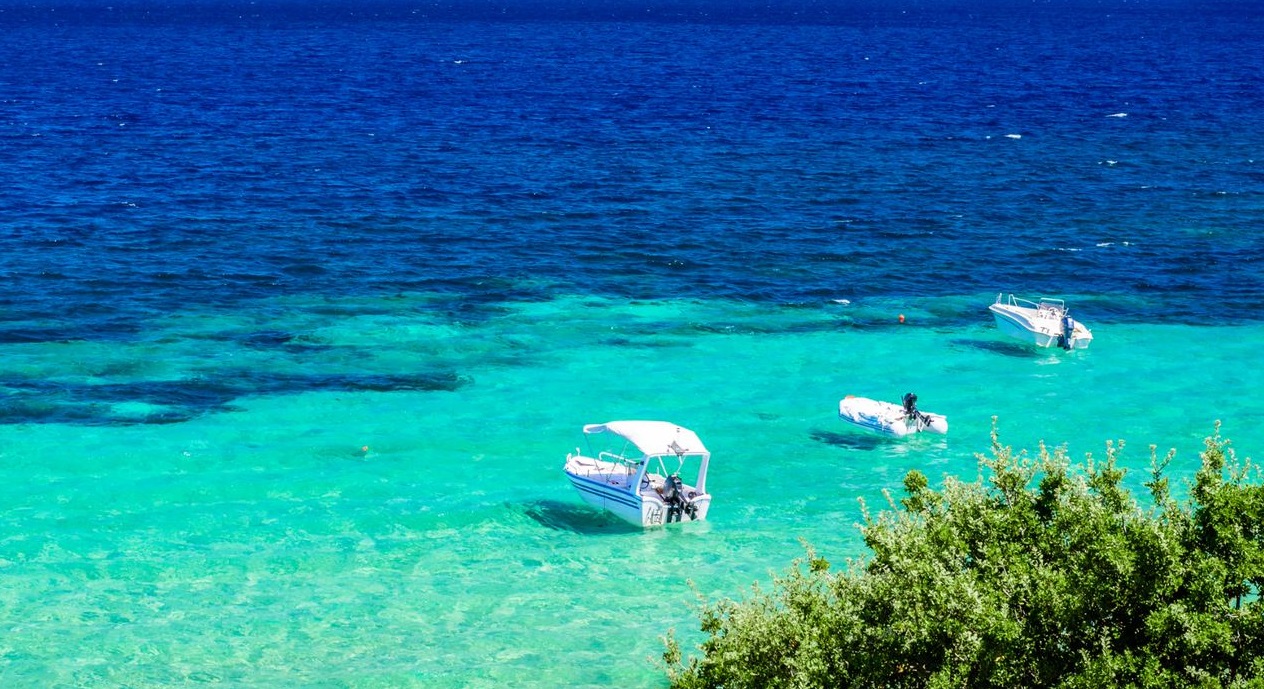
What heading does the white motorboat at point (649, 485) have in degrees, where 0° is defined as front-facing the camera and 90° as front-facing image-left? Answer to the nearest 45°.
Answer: approximately 135°

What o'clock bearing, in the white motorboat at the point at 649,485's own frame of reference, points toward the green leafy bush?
The green leafy bush is roughly at 7 o'clock from the white motorboat.
